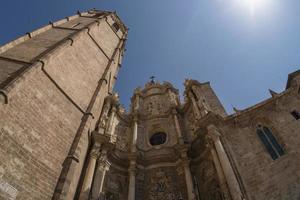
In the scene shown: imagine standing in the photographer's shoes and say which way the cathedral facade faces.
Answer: facing the viewer
